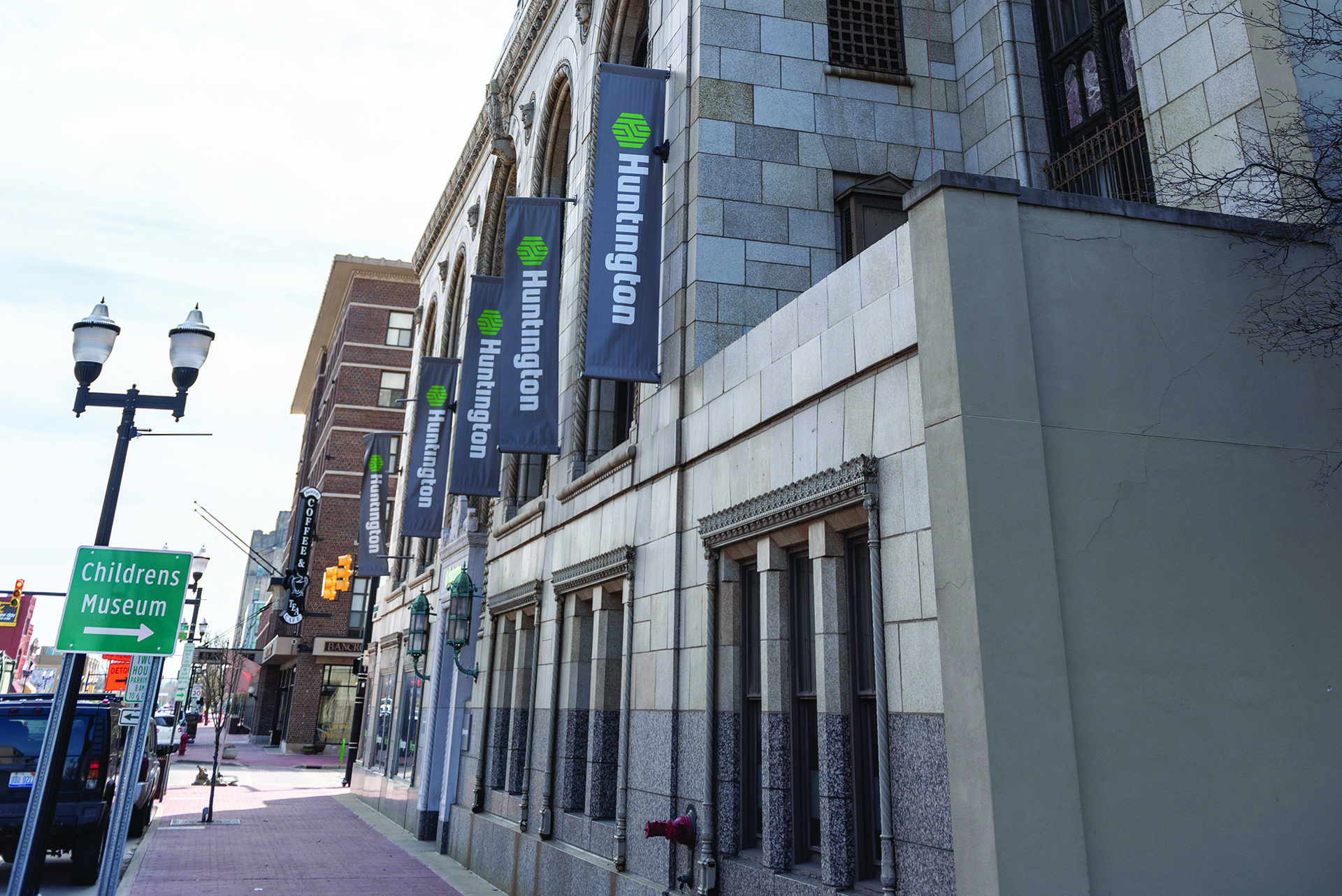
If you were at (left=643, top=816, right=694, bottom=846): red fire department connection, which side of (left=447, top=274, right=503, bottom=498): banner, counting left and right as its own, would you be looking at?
front

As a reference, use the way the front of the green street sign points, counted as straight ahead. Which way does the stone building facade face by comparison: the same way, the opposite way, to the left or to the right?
to the right

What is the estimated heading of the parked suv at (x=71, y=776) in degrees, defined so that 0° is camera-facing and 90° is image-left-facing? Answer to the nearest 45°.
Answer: approximately 180°

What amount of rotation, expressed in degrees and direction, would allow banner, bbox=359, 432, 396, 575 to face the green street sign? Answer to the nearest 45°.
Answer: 0° — it already faces it

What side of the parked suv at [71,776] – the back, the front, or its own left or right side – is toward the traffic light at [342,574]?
front

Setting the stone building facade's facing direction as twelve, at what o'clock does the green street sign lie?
The green street sign is roughly at 1 o'clock from the stone building facade.

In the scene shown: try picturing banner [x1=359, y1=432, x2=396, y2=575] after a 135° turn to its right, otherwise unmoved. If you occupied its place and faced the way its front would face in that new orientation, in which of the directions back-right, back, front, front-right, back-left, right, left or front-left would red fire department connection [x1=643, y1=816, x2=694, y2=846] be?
back-left

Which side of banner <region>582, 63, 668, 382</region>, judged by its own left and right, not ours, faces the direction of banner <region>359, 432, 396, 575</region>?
back

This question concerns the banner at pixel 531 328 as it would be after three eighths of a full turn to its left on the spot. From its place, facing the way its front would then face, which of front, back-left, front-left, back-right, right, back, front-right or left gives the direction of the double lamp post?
back

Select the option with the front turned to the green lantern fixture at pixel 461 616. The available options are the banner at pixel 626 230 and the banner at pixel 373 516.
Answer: the banner at pixel 373 516

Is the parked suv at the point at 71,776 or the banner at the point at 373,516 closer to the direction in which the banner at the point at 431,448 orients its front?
the parked suv

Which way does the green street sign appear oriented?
toward the camera

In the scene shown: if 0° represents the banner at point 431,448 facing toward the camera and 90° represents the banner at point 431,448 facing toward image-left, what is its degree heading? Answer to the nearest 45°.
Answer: approximately 0°

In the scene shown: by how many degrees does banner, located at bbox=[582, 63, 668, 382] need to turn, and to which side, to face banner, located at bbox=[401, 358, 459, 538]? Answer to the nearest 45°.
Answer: approximately 180°

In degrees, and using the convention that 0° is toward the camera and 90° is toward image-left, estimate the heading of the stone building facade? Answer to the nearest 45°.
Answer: approximately 45°

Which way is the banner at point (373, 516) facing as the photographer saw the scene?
facing the viewer

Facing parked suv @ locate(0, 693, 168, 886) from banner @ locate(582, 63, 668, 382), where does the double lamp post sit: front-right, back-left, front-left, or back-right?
front-left
